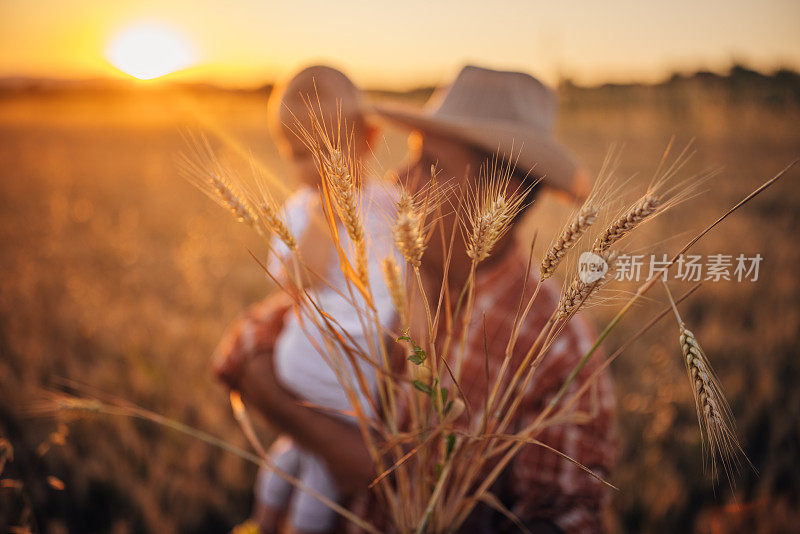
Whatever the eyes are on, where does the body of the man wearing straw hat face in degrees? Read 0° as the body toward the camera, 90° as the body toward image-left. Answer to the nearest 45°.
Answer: approximately 45°
